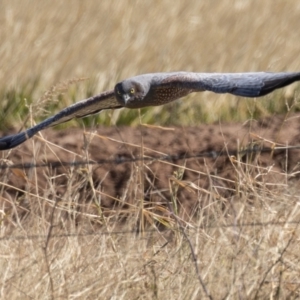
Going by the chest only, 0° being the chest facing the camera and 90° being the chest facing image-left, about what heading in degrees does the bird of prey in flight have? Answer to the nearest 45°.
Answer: approximately 45°
